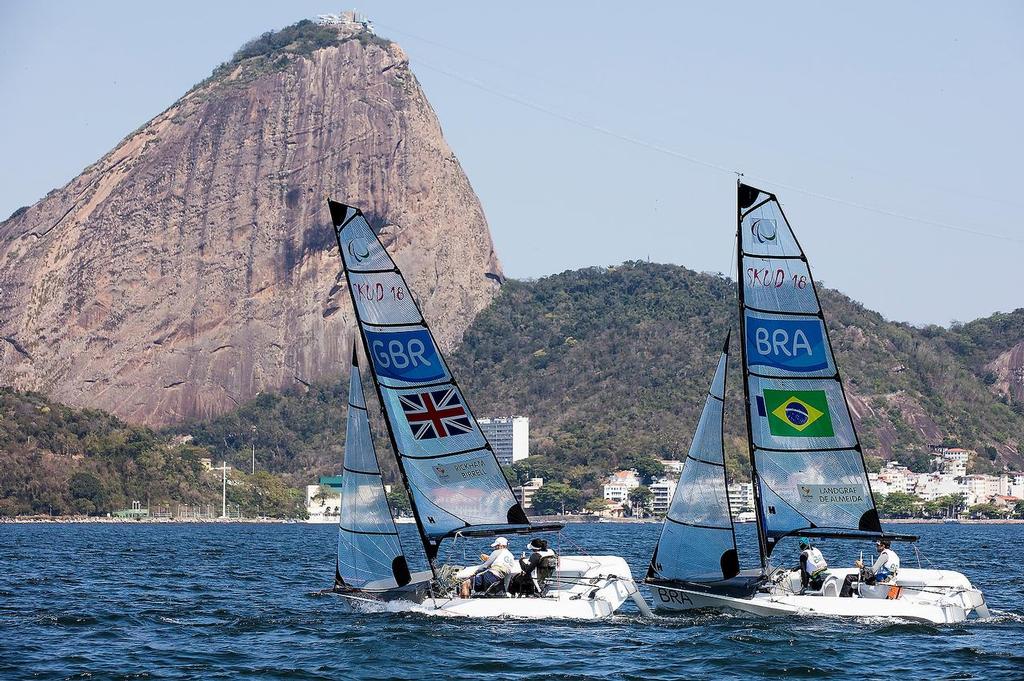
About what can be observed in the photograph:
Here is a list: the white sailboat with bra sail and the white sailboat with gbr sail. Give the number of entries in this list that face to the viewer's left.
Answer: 2

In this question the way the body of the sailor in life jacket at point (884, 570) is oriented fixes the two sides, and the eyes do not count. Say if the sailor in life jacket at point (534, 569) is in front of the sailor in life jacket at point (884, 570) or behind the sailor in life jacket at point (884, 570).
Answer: in front

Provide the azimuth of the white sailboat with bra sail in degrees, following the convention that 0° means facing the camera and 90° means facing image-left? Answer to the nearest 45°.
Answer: approximately 90°

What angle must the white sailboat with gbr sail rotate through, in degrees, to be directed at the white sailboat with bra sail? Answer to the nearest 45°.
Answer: approximately 180°

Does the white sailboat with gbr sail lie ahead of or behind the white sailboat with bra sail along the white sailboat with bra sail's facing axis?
ahead

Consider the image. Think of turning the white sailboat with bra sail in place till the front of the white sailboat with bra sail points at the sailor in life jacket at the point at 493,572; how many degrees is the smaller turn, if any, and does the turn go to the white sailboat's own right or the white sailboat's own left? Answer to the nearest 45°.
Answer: approximately 45° to the white sailboat's own left

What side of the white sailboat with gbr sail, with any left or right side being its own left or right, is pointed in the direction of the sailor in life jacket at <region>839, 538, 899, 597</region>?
back

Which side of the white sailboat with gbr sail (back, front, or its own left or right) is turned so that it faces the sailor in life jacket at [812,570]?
back

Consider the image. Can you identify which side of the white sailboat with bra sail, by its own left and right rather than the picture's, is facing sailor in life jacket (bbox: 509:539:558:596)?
front

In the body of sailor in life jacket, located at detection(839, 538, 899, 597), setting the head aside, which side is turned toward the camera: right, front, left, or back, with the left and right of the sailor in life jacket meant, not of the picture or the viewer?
left

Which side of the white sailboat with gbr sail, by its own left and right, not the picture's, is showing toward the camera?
left
